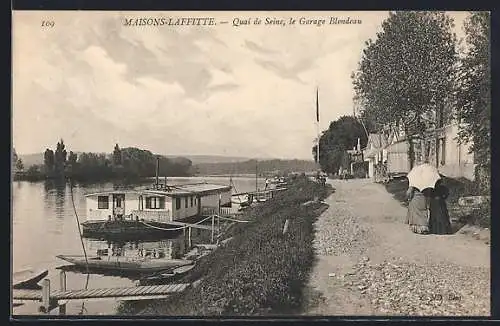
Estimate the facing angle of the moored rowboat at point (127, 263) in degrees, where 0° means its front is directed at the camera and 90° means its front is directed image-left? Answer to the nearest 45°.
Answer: approximately 90°

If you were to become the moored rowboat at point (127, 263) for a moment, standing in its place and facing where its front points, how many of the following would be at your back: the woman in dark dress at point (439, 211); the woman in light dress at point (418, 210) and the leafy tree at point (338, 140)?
3
